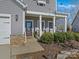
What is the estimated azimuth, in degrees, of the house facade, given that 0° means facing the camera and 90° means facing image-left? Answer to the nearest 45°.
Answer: approximately 315°
